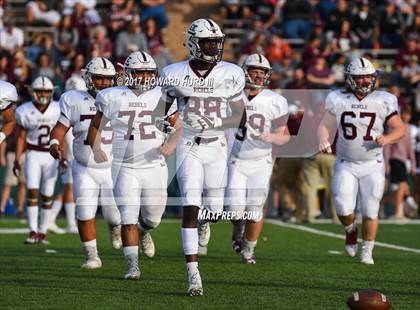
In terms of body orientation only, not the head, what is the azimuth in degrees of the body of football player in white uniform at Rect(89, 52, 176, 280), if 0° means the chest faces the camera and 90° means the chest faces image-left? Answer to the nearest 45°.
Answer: approximately 0°

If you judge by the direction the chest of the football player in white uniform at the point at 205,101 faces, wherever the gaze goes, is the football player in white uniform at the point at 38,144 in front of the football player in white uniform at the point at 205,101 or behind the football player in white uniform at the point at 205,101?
behind

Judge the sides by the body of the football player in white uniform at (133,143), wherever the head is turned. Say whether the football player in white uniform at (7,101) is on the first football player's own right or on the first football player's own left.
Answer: on the first football player's own right

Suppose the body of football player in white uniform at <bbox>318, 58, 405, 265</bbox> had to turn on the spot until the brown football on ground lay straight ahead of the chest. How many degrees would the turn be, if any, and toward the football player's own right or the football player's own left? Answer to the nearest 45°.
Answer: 0° — they already face it

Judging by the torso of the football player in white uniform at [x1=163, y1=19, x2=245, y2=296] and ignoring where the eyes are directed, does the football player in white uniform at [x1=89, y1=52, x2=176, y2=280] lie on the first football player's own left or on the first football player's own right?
on the first football player's own right

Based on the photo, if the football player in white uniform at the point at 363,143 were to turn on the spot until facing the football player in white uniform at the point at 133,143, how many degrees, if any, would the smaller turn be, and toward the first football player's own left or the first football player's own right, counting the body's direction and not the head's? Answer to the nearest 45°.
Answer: approximately 45° to the first football player's own right
